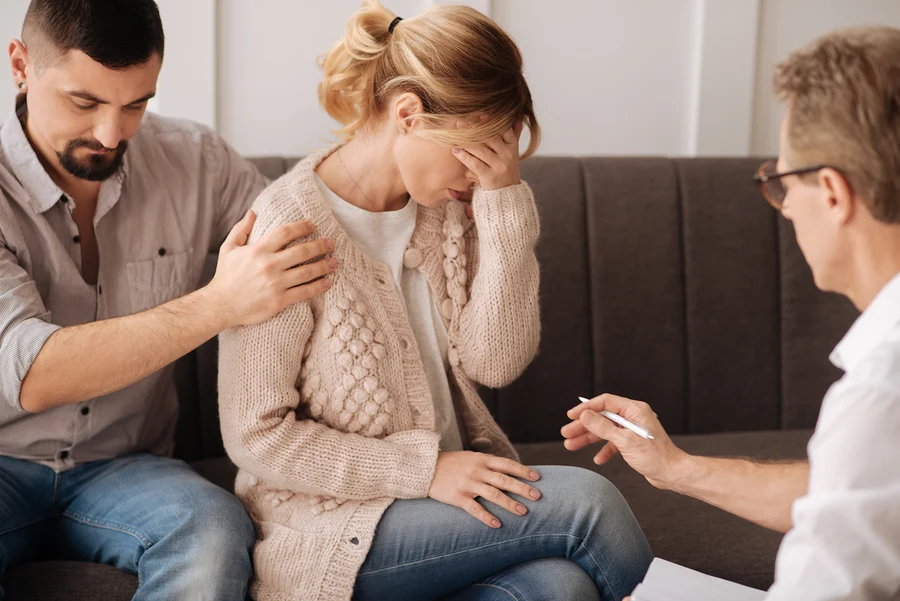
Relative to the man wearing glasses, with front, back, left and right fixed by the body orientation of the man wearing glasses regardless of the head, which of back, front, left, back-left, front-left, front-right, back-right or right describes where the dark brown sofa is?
front-right

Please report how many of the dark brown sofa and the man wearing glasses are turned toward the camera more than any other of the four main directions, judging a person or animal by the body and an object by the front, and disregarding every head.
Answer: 1

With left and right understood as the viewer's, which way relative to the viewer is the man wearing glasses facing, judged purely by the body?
facing away from the viewer and to the left of the viewer

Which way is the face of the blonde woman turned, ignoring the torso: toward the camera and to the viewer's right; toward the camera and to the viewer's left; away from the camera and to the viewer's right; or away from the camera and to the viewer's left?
toward the camera and to the viewer's right

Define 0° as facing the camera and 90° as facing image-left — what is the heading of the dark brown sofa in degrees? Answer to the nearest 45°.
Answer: approximately 0°

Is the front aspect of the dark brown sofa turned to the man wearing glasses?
yes

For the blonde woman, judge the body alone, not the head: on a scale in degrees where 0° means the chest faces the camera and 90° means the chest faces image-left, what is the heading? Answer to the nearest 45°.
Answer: approximately 315°

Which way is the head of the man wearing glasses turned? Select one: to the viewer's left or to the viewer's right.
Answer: to the viewer's left
